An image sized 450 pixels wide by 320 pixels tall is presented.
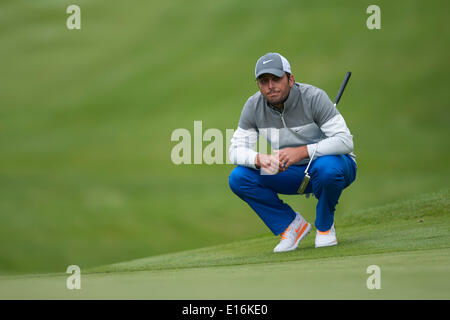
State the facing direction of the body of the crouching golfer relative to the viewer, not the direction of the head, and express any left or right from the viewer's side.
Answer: facing the viewer and to the left of the viewer
